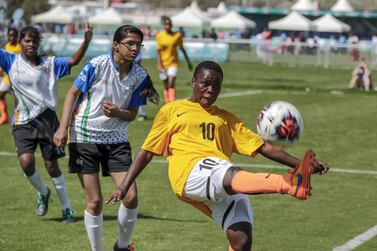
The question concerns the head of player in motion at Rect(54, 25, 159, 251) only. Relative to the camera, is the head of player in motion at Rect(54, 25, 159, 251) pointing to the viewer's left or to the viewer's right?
to the viewer's right

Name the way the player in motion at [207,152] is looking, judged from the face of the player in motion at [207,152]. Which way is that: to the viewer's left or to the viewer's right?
to the viewer's right

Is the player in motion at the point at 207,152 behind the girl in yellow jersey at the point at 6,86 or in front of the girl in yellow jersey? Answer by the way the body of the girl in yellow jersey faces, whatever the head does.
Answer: in front

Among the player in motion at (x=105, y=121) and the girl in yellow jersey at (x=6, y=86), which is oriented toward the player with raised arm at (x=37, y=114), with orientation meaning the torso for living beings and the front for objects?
the girl in yellow jersey

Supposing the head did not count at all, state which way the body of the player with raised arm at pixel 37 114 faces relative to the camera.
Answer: toward the camera

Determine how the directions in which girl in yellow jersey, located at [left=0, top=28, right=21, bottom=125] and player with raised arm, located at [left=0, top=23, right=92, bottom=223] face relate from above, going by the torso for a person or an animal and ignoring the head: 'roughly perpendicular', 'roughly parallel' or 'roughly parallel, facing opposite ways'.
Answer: roughly parallel

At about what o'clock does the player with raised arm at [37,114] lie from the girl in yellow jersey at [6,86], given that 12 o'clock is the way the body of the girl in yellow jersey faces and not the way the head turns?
The player with raised arm is roughly at 12 o'clock from the girl in yellow jersey.

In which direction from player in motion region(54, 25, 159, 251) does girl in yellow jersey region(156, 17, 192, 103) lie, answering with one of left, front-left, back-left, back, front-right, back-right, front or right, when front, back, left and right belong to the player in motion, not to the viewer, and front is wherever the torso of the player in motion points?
back-left

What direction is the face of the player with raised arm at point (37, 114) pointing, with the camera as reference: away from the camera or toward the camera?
toward the camera
